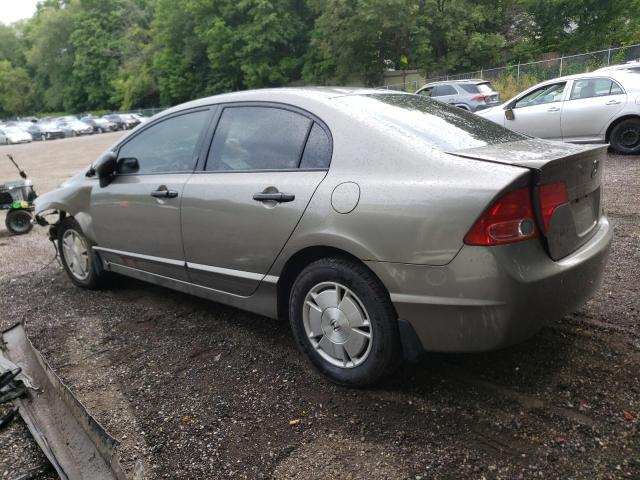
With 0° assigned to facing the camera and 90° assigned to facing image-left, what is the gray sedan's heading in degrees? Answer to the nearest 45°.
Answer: approximately 135°

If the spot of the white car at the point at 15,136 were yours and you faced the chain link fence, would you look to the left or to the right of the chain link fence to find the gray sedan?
right

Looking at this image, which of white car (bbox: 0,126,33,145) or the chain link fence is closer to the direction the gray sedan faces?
the white car

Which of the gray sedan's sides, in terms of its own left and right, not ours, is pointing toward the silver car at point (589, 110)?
right
